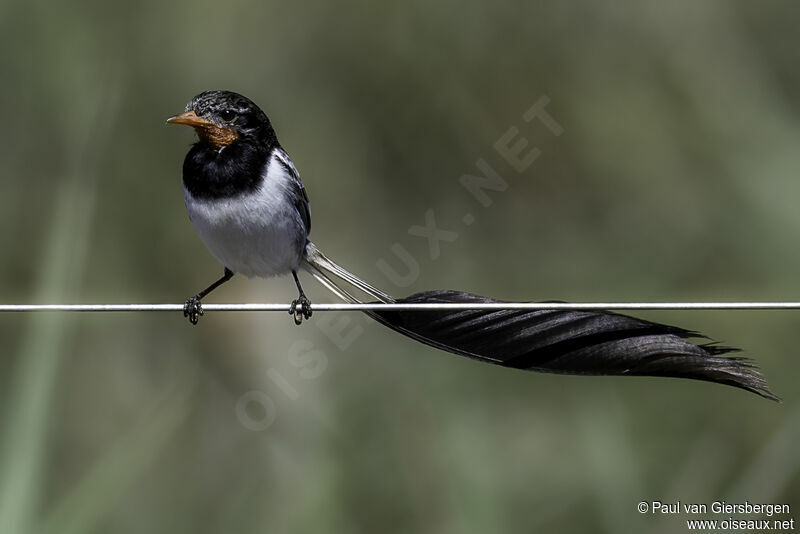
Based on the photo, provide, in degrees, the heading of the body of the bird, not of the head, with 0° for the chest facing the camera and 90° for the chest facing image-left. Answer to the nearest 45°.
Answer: approximately 45°
